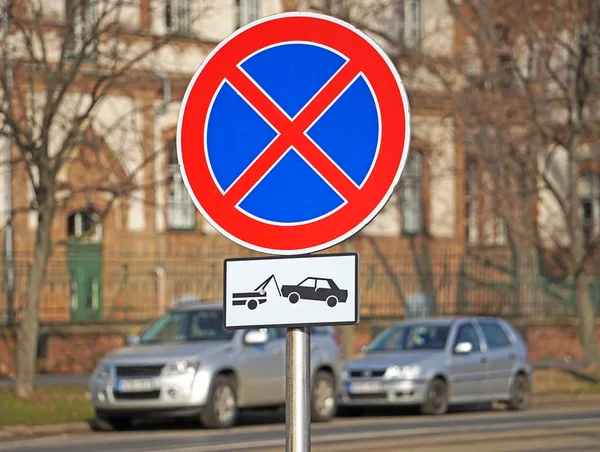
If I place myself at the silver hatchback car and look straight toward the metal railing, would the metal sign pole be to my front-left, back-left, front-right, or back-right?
back-left

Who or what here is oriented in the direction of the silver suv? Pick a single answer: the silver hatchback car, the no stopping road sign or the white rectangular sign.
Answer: the silver hatchback car

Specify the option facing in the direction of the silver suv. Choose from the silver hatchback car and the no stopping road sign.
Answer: the silver hatchback car

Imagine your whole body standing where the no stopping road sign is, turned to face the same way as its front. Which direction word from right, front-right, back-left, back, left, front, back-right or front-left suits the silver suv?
back

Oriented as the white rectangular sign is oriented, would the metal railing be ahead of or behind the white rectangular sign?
behind

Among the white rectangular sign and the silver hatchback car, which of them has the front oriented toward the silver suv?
the silver hatchback car

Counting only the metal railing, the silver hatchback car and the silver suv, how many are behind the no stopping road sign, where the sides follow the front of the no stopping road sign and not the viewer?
3

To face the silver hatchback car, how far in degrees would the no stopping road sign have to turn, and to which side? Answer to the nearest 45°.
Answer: approximately 180°

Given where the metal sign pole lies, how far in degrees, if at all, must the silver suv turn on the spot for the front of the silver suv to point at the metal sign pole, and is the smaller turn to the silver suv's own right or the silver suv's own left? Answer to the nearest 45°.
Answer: approximately 45° to the silver suv's own left

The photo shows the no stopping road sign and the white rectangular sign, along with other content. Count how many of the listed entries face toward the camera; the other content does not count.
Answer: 2

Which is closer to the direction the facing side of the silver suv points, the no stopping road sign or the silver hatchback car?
the no stopping road sign
